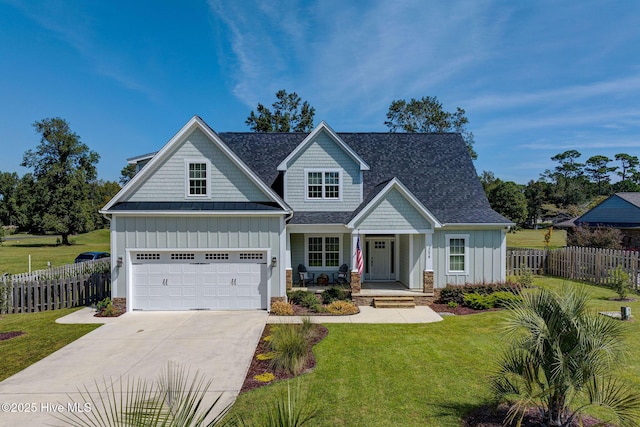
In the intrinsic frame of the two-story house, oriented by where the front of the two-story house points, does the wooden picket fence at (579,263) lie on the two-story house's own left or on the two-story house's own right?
on the two-story house's own left

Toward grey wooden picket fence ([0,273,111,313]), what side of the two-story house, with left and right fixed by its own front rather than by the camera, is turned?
right

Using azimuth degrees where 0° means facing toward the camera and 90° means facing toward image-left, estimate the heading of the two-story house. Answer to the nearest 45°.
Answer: approximately 0°

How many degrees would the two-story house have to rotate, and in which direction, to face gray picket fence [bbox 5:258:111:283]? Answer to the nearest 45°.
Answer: approximately 90° to its right

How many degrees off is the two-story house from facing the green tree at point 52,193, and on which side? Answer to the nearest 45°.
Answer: approximately 135° to its right

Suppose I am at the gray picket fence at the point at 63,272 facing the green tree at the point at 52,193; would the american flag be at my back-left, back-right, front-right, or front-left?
back-right

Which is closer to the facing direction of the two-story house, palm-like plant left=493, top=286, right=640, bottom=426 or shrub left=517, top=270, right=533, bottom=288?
the palm-like plant

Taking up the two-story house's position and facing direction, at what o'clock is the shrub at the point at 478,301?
The shrub is roughly at 9 o'clock from the two-story house.
